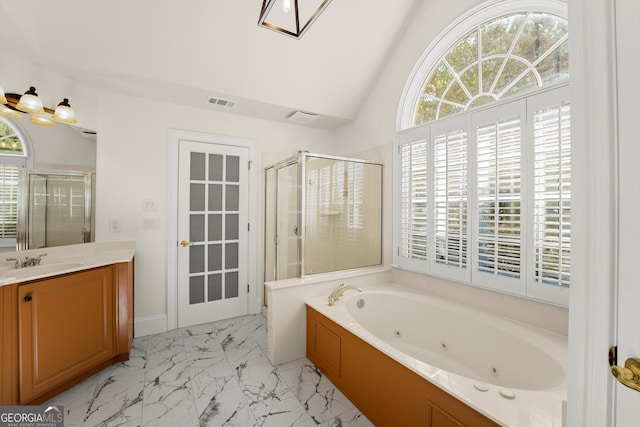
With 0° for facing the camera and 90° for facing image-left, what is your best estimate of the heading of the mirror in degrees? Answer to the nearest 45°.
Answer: approximately 315°

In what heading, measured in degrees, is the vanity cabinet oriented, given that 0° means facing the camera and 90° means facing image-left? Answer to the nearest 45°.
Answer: approximately 315°

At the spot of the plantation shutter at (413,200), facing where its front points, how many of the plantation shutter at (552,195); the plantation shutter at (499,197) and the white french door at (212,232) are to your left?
2

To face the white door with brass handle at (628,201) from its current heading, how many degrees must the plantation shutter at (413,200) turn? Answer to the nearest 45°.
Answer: approximately 45° to its left

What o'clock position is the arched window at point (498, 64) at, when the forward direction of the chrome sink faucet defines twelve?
The arched window is roughly at 12 o'clock from the chrome sink faucet.

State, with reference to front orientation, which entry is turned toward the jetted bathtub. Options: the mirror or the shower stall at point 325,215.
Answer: the mirror

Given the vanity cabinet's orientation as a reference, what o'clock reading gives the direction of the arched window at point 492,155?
The arched window is roughly at 12 o'clock from the vanity cabinet.

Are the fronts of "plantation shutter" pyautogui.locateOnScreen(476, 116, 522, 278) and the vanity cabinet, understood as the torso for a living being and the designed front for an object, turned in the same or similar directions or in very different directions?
very different directions

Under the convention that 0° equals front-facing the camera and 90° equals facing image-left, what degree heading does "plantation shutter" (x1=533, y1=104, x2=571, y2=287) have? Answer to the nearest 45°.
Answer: approximately 45°
